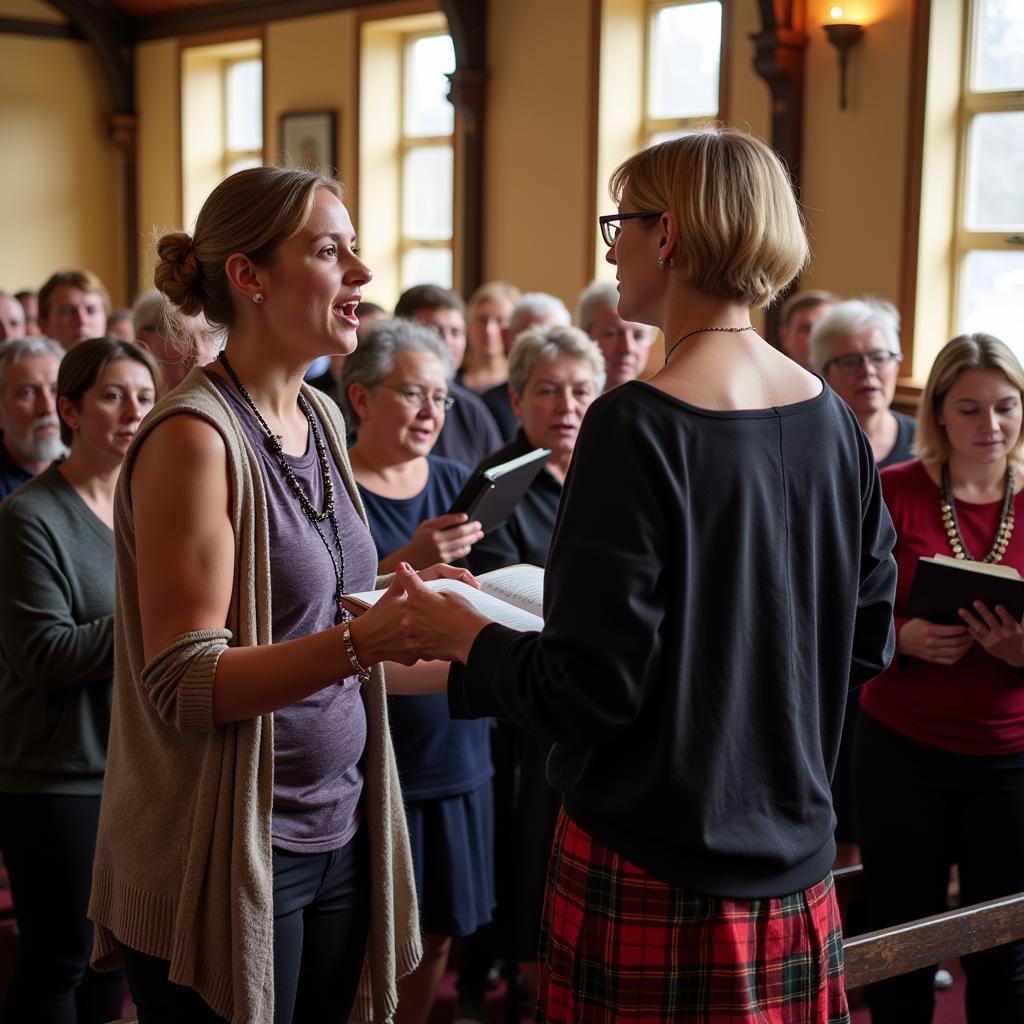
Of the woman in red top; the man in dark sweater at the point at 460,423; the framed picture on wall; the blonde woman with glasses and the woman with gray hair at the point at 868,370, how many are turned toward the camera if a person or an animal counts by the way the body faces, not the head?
4

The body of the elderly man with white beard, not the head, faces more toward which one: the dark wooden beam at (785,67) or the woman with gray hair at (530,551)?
the woman with gray hair

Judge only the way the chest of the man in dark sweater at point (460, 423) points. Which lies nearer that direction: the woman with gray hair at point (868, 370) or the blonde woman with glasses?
the blonde woman with glasses

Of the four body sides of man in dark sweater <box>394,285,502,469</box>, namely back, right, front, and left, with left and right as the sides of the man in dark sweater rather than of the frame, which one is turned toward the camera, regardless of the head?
front

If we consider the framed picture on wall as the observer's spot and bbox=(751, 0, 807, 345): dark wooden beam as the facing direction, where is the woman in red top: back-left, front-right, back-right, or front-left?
front-right

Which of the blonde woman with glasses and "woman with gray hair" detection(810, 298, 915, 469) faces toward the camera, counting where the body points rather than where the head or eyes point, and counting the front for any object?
the woman with gray hair

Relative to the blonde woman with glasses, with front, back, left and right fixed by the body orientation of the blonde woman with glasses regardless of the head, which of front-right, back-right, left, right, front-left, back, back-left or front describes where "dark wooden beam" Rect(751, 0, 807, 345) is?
front-right

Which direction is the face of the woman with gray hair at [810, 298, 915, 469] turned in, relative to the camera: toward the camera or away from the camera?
toward the camera

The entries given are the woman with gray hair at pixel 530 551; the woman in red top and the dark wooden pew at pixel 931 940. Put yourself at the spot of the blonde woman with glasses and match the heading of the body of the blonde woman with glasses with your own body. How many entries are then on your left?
0

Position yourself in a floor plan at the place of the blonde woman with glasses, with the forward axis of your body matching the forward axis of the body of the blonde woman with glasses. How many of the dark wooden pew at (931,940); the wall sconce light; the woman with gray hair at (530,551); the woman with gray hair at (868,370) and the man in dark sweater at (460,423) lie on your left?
0

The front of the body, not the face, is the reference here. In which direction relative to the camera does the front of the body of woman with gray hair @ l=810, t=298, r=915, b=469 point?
toward the camera

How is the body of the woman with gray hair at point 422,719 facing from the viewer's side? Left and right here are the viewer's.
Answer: facing the viewer and to the right of the viewer

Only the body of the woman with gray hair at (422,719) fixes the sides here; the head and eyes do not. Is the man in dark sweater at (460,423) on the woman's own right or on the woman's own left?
on the woman's own left

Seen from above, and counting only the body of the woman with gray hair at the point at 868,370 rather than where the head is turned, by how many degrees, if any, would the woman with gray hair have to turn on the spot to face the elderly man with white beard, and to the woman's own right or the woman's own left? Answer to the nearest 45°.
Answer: approximately 45° to the woman's own right

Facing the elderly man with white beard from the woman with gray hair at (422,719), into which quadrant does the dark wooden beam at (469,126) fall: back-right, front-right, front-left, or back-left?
front-right

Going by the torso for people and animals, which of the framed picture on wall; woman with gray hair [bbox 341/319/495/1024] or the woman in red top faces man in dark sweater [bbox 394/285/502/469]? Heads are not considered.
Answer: the framed picture on wall

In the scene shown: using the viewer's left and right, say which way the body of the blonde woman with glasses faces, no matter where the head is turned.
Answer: facing away from the viewer and to the left of the viewer

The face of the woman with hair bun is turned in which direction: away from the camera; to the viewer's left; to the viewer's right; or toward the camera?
to the viewer's right
